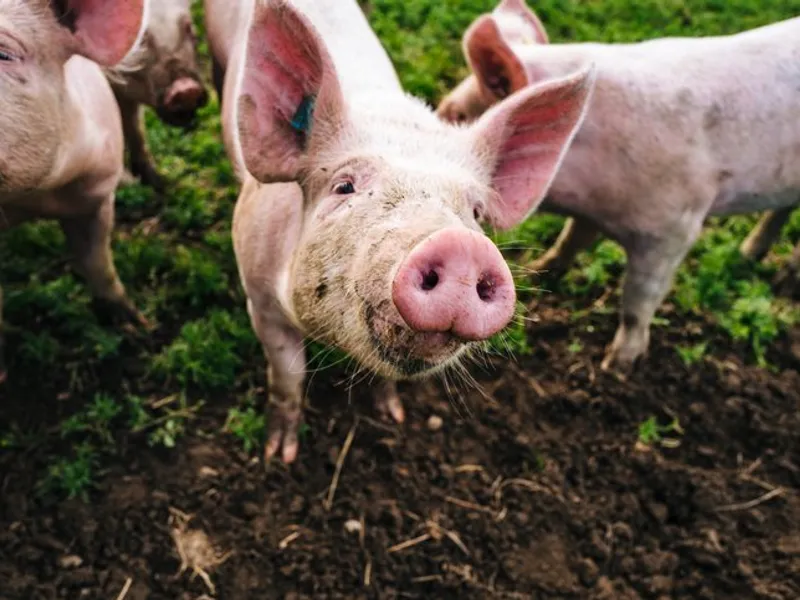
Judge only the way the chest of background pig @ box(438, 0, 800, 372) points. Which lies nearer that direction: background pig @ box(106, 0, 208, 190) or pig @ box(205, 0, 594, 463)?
the background pig

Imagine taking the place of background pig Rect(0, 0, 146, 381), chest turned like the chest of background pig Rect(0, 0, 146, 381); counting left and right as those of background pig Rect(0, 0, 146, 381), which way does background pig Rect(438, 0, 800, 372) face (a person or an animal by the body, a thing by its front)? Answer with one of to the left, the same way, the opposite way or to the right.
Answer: to the right

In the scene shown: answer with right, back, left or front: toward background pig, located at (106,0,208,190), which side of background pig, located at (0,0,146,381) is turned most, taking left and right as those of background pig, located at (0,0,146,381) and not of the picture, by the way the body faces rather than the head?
back

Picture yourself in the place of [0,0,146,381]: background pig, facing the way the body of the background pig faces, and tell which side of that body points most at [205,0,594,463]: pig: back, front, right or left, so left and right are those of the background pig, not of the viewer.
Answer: left

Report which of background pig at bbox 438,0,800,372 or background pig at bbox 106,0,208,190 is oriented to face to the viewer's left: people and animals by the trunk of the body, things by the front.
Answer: background pig at bbox 438,0,800,372

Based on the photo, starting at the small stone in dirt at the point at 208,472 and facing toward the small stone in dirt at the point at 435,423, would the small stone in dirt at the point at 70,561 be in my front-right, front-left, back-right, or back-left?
back-right

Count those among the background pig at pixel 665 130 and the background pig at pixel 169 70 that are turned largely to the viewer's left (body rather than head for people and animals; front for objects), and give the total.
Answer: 1

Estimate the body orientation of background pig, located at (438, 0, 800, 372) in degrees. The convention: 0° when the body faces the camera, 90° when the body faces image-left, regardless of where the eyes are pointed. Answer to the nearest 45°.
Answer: approximately 90°
